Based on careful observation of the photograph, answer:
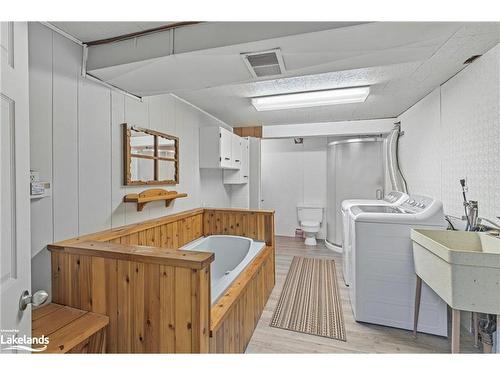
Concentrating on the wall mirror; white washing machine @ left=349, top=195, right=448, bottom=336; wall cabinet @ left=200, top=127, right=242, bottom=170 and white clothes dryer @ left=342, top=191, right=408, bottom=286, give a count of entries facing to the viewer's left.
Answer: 2

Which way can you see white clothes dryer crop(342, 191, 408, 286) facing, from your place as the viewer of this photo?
facing to the left of the viewer

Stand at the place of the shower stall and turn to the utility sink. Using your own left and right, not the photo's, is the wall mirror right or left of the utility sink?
right

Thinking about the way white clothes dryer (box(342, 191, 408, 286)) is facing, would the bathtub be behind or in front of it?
in front

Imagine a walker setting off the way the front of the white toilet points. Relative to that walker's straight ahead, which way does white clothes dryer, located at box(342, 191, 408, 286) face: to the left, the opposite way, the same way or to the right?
to the right

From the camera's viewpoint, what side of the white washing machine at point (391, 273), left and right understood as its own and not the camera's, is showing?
left
